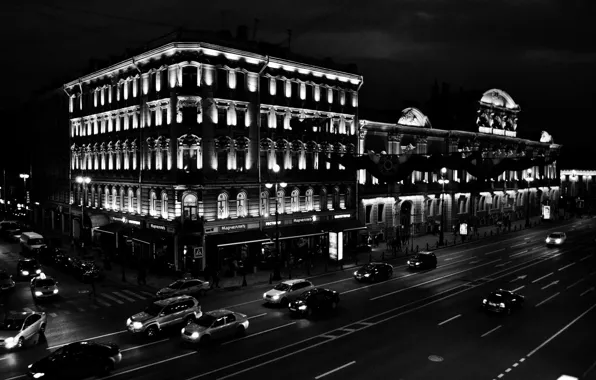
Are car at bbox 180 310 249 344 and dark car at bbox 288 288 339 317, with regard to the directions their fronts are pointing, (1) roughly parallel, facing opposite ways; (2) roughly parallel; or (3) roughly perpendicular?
roughly parallel

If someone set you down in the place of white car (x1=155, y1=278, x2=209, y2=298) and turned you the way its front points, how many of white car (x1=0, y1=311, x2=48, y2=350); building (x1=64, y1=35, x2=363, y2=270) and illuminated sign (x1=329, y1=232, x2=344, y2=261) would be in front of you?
1

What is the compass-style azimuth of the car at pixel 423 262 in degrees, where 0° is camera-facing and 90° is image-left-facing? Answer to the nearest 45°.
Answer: approximately 45°

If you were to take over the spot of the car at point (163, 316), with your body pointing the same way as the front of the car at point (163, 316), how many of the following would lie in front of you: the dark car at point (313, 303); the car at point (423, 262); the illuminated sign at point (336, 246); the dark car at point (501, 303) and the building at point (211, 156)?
0

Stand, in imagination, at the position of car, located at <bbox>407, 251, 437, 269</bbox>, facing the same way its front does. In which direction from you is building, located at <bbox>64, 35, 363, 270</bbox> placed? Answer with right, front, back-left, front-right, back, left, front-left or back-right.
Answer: front-right

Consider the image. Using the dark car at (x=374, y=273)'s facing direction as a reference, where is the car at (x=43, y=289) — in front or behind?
in front

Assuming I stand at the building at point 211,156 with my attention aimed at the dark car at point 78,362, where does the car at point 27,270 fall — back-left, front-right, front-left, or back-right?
front-right

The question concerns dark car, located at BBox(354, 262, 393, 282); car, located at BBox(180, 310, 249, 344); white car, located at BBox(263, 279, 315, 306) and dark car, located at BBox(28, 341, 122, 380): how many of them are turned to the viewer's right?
0

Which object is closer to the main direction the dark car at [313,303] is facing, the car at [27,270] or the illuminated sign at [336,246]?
the car

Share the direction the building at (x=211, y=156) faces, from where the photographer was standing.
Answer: facing the viewer
